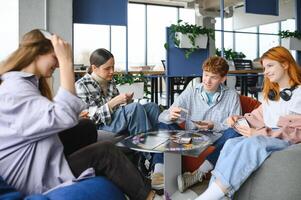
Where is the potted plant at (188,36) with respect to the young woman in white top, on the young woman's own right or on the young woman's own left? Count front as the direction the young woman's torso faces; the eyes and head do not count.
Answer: on the young woman's own right

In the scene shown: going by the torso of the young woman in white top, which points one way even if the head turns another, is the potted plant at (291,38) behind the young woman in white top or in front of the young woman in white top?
behind

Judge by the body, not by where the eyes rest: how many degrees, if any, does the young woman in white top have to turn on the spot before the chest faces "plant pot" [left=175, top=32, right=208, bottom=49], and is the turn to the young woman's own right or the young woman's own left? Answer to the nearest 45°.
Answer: approximately 135° to the young woman's own right

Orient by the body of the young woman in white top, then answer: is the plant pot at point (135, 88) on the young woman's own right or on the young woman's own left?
on the young woman's own right

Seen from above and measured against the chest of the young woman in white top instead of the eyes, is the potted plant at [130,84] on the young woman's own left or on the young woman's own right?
on the young woman's own right

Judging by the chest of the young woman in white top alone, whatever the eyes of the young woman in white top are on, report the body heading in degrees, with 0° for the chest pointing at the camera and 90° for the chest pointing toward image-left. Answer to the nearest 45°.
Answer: approximately 45°
